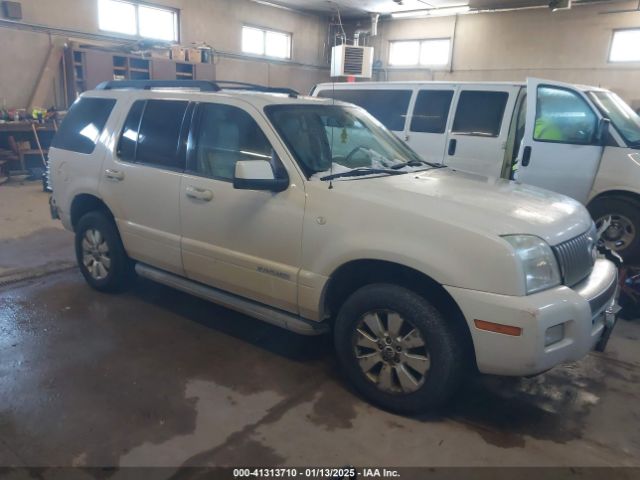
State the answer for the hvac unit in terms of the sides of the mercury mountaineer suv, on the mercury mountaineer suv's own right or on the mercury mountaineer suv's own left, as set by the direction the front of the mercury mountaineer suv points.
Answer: on the mercury mountaineer suv's own left

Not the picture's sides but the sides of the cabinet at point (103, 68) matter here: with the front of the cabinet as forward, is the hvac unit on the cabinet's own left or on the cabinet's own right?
on the cabinet's own left

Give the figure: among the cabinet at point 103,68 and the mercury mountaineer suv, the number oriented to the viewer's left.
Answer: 0

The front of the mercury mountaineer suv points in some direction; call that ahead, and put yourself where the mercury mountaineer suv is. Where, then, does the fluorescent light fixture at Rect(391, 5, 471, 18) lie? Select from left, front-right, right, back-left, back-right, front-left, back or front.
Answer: back-left

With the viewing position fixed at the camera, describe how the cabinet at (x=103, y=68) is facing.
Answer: facing the viewer and to the right of the viewer
